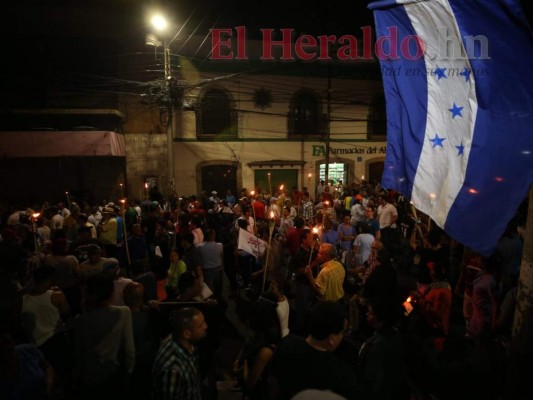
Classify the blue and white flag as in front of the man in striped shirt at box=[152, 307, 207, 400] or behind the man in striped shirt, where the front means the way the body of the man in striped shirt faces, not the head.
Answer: in front
